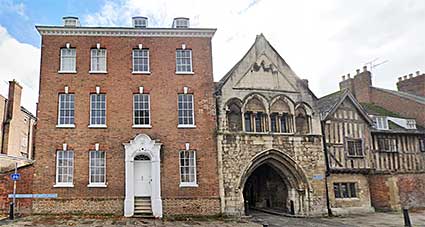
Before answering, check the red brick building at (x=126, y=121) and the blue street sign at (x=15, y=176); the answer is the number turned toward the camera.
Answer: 2

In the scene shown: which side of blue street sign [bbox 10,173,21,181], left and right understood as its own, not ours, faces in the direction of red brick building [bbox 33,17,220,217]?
left

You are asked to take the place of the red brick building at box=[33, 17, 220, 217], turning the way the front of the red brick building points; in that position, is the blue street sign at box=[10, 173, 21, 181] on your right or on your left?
on your right

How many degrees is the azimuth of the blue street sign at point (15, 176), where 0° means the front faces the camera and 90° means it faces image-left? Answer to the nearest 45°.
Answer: approximately 0°

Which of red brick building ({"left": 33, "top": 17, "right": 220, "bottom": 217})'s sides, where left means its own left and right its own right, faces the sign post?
right
